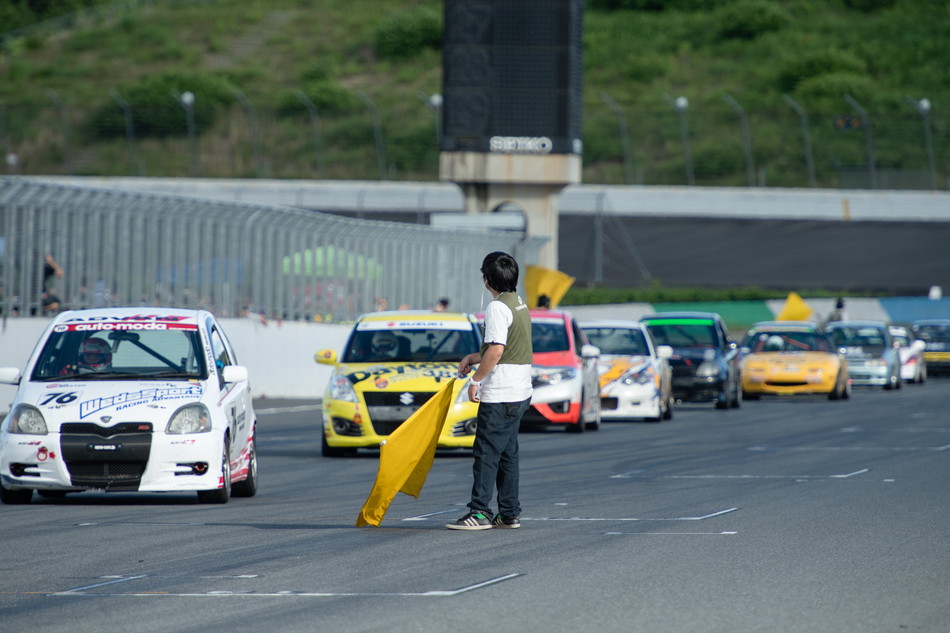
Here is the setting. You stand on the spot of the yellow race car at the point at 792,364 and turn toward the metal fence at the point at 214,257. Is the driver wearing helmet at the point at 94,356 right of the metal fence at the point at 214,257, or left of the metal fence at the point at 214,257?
left

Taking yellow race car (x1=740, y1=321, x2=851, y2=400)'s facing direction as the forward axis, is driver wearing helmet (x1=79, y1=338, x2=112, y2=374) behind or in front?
in front

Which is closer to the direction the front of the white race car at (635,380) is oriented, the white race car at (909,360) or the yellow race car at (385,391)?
the yellow race car

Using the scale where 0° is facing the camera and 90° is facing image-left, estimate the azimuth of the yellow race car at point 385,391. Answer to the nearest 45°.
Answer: approximately 0°

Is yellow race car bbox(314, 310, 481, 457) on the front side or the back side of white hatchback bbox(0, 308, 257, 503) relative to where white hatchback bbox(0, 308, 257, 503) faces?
on the back side

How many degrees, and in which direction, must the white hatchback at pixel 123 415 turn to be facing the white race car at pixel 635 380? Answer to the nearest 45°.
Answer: approximately 135° to its left
